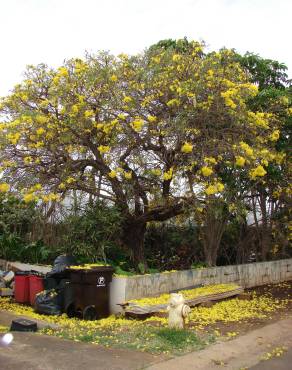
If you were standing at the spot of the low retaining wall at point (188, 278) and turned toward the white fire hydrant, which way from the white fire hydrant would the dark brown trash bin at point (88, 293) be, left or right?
right

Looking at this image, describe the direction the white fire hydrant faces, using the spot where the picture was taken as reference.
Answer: facing the viewer and to the right of the viewer

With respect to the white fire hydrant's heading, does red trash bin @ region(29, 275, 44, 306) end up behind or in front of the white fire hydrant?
behind

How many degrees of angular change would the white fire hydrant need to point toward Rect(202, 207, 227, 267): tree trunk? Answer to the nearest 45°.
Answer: approximately 135° to its left

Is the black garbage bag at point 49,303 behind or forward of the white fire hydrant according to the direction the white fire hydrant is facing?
behind

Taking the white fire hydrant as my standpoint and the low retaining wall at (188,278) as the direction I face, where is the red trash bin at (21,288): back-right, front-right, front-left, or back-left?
front-left

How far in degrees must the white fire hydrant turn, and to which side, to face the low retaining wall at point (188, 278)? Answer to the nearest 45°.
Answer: approximately 135° to its left
